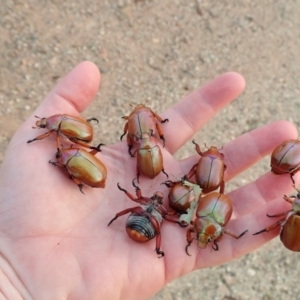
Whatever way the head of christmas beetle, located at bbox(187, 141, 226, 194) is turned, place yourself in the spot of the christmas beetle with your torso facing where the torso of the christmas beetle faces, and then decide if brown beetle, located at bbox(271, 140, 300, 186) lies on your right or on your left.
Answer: on your right

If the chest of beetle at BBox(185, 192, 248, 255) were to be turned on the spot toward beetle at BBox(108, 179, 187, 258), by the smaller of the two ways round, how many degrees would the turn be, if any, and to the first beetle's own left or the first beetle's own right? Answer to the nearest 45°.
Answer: approximately 90° to the first beetle's own right

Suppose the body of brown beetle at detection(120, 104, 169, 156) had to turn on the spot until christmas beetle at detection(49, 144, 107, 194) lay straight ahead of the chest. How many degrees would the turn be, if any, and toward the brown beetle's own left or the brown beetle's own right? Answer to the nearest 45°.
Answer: approximately 135° to the brown beetle's own left

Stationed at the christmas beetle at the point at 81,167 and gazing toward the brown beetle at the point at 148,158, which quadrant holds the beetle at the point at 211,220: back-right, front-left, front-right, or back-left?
front-right

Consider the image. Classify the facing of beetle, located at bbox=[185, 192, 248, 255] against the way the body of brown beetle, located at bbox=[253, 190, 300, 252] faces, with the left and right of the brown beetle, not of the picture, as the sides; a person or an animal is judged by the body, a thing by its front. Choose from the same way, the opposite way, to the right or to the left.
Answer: the opposite way

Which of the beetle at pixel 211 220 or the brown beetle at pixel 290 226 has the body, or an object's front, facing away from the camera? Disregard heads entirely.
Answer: the brown beetle

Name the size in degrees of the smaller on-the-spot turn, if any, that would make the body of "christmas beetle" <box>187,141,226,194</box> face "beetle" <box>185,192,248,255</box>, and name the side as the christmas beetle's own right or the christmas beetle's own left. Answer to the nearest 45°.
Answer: approximately 135° to the christmas beetle's own left

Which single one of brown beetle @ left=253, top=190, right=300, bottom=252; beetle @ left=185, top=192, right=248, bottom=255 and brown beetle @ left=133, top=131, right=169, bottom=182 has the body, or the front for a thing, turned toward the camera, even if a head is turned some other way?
the beetle

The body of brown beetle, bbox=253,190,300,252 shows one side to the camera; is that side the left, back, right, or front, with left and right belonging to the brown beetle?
back

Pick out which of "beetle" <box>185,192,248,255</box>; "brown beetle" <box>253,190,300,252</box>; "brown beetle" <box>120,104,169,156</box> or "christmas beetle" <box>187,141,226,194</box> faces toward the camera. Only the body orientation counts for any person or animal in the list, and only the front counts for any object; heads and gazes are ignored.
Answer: the beetle

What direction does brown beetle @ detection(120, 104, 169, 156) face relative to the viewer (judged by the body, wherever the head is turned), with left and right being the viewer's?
facing away from the viewer
